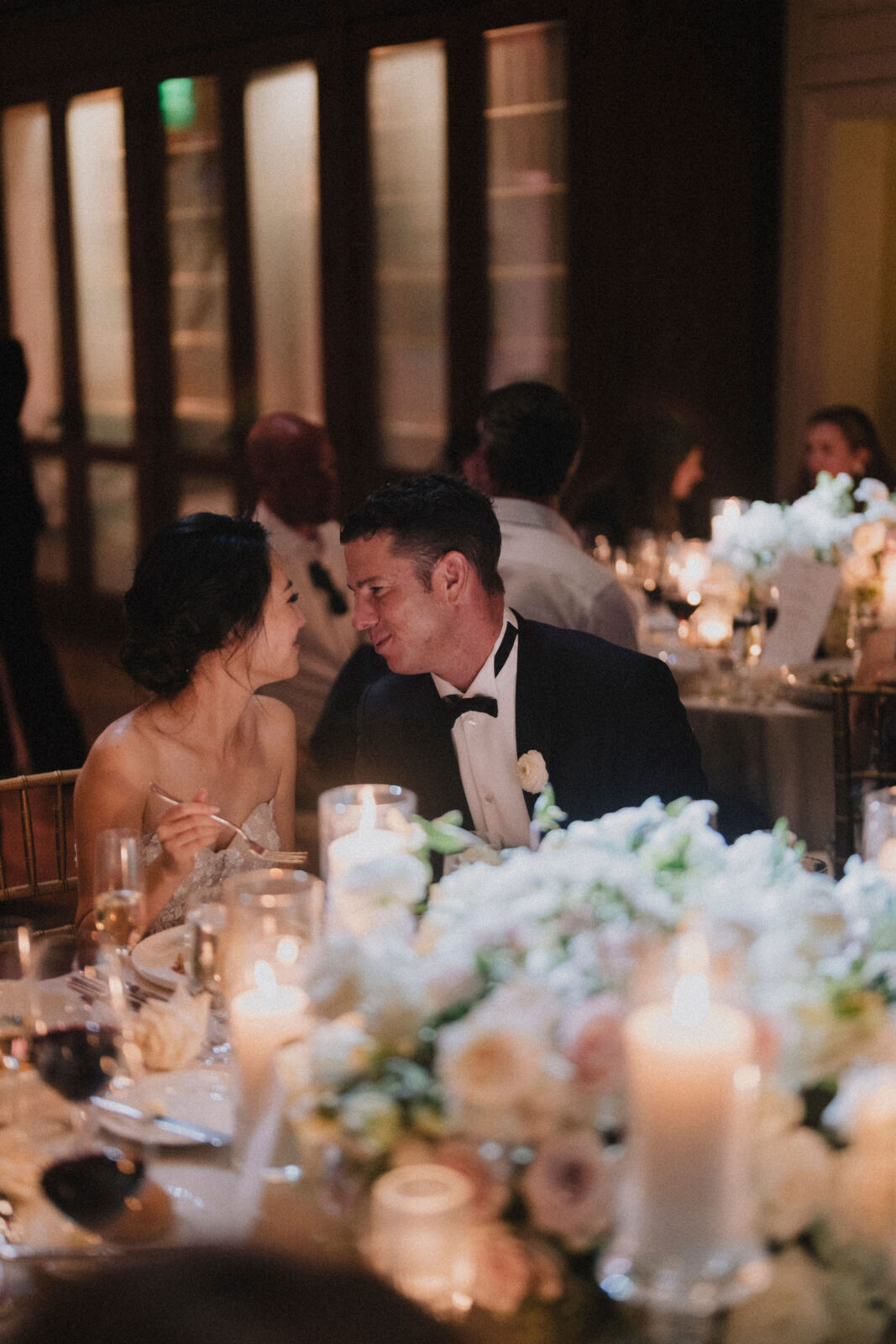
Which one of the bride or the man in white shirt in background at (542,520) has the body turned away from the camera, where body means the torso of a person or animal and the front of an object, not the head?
the man in white shirt in background

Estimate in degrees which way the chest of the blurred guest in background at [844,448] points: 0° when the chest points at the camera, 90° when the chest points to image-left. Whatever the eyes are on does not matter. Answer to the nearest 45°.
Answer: approximately 45°

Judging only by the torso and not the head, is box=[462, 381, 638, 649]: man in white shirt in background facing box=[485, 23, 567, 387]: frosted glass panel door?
yes

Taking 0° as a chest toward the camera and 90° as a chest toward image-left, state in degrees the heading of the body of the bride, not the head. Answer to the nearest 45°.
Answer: approximately 315°

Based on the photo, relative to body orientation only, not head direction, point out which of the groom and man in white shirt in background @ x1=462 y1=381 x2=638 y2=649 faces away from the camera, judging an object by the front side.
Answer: the man in white shirt in background

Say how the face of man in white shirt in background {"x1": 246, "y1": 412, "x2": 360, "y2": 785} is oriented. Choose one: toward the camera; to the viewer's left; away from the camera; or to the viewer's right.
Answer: away from the camera

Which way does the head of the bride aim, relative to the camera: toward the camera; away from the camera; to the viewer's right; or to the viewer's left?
to the viewer's right

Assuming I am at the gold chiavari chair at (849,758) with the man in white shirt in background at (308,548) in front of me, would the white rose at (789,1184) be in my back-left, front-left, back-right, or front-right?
back-left

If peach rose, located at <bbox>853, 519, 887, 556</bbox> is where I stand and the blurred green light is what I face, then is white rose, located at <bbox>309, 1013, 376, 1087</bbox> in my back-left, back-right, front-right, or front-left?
back-left

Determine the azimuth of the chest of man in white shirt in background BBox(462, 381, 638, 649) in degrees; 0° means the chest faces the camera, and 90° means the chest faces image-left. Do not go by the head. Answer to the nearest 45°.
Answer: approximately 180°

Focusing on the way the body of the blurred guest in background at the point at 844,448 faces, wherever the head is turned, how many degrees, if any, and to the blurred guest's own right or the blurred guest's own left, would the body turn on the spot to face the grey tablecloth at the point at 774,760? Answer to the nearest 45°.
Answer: approximately 45° to the blurred guest's own left
